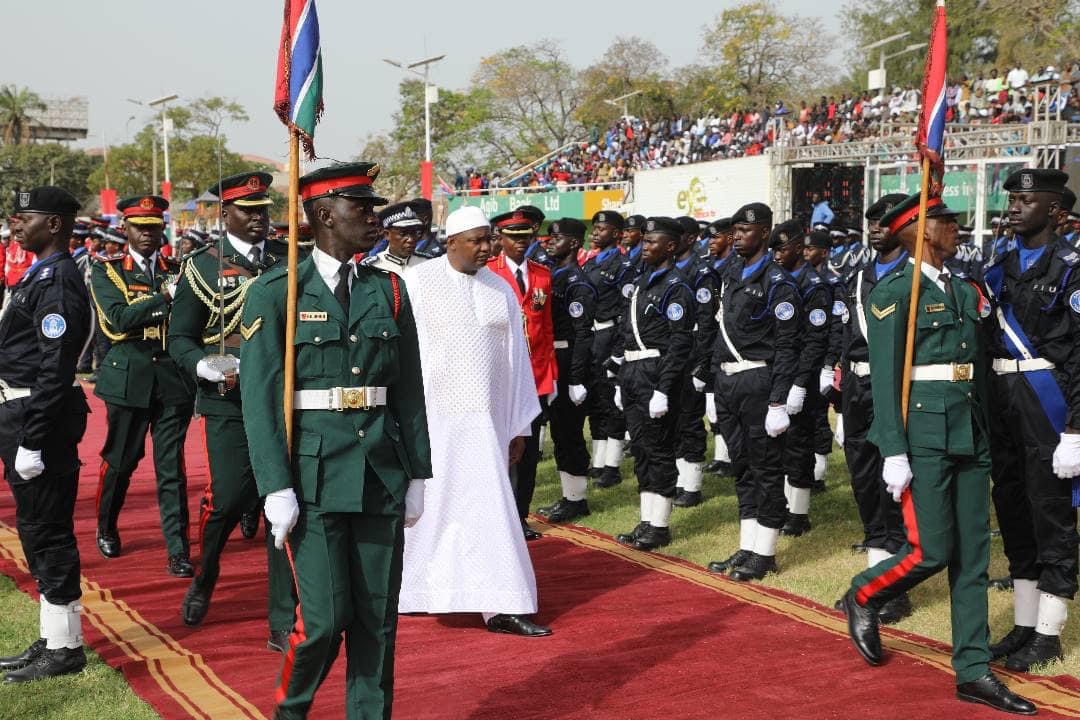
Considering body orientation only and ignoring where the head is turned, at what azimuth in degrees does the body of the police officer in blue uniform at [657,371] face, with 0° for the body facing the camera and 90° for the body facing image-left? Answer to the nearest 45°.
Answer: approximately 45°

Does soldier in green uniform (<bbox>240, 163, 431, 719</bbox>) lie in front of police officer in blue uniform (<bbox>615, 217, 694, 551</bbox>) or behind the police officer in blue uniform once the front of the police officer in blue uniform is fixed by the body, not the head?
in front

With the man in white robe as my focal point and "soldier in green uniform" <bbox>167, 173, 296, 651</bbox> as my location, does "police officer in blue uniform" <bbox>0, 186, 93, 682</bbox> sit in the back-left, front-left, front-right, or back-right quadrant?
back-right

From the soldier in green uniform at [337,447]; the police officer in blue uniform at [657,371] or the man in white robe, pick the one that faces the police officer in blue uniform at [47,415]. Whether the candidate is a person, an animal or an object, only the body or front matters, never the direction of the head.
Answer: the police officer in blue uniform at [657,371]

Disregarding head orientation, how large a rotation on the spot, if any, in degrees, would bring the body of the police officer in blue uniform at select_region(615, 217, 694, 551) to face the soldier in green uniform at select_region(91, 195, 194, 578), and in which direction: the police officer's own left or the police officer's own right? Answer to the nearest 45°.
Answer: approximately 45° to the police officer's own right

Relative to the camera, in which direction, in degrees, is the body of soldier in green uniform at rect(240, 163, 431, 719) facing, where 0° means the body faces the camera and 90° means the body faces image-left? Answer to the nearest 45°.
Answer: approximately 315°

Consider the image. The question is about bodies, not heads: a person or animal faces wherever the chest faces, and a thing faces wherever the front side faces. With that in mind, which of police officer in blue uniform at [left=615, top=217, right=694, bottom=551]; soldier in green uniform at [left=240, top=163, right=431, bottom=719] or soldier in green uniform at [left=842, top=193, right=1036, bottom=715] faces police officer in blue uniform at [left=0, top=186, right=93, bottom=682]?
police officer in blue uniform at [left=615, top=217, right=694, bottom=551]

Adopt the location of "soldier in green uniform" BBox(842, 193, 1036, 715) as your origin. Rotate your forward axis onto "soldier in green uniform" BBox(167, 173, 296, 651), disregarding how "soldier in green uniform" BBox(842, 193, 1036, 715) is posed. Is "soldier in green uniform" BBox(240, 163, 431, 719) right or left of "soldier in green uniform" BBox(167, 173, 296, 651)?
left

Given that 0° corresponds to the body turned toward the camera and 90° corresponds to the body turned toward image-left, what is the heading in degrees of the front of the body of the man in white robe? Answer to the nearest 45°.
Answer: approximately 315°
